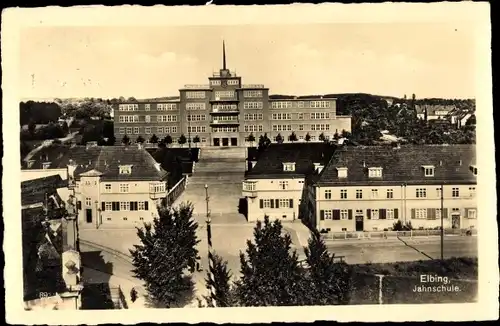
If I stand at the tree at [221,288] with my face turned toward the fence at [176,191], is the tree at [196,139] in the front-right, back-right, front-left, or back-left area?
front-right

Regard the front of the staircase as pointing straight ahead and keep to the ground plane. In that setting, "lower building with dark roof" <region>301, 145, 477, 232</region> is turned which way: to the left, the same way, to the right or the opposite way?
the same way

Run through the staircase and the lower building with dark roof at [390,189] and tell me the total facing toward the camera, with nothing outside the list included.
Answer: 2

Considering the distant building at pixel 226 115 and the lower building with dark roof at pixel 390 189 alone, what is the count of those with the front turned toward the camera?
2

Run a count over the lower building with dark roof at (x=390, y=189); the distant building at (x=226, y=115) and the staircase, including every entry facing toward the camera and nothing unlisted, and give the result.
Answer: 3

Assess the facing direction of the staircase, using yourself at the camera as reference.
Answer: facing the viewer

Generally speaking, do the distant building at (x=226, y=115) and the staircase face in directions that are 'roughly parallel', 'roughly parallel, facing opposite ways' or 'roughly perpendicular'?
roughly parallel

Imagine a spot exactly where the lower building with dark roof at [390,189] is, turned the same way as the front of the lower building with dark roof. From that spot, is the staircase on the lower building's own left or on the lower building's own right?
on the lower building's own right

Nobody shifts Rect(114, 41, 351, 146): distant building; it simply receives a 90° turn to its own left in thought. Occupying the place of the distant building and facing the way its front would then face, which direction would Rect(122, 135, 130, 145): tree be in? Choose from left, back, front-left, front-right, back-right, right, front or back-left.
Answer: back
